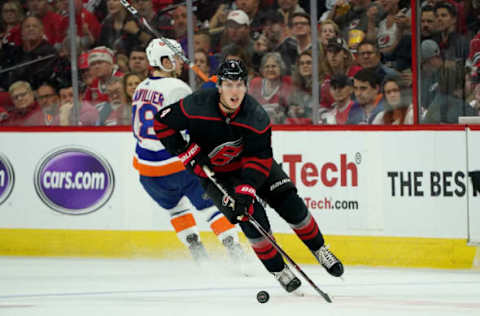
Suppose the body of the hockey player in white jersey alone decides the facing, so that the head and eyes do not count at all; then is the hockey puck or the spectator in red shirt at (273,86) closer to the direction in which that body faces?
the spectator in red shirt

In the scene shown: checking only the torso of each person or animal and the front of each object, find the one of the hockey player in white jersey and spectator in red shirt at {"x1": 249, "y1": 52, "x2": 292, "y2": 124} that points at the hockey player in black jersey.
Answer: the spectator in red shirt

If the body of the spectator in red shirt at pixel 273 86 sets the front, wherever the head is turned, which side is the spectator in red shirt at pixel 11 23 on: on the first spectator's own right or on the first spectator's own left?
on the first spectator's own right

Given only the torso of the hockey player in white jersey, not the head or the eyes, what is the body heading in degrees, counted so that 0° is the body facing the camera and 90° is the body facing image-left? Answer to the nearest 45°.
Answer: approximately 225°

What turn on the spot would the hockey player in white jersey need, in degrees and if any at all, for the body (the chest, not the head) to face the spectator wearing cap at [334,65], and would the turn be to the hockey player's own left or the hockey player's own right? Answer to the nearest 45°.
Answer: approximately 45° to the hockey player's own right

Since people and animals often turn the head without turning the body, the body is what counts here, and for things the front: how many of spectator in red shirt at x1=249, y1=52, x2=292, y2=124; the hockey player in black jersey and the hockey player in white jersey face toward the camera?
2

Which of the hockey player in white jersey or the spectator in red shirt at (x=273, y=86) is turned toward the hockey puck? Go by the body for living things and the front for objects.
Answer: the spectator in red shirt
